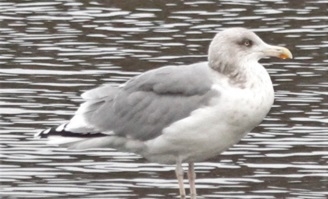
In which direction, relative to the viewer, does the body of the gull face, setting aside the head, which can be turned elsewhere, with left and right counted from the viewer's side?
facing to the right of the viewer
